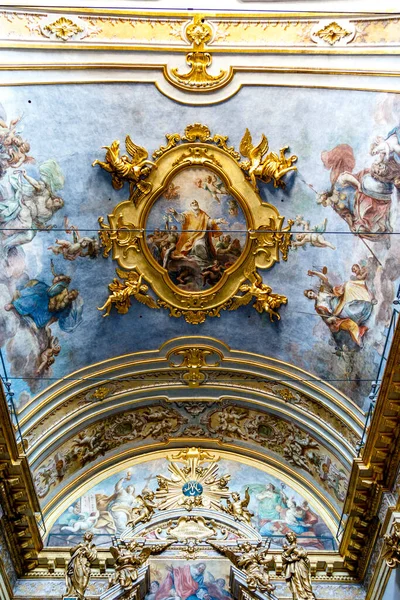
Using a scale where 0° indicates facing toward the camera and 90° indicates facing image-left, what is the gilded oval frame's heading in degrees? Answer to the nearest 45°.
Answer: approximately 0°
